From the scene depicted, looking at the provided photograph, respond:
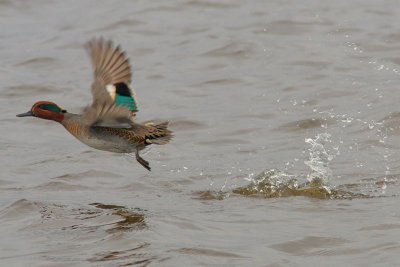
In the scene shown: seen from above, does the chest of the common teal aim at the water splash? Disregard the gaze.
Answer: no

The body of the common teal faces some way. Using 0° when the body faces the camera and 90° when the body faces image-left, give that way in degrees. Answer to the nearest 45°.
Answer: approximately 90°
